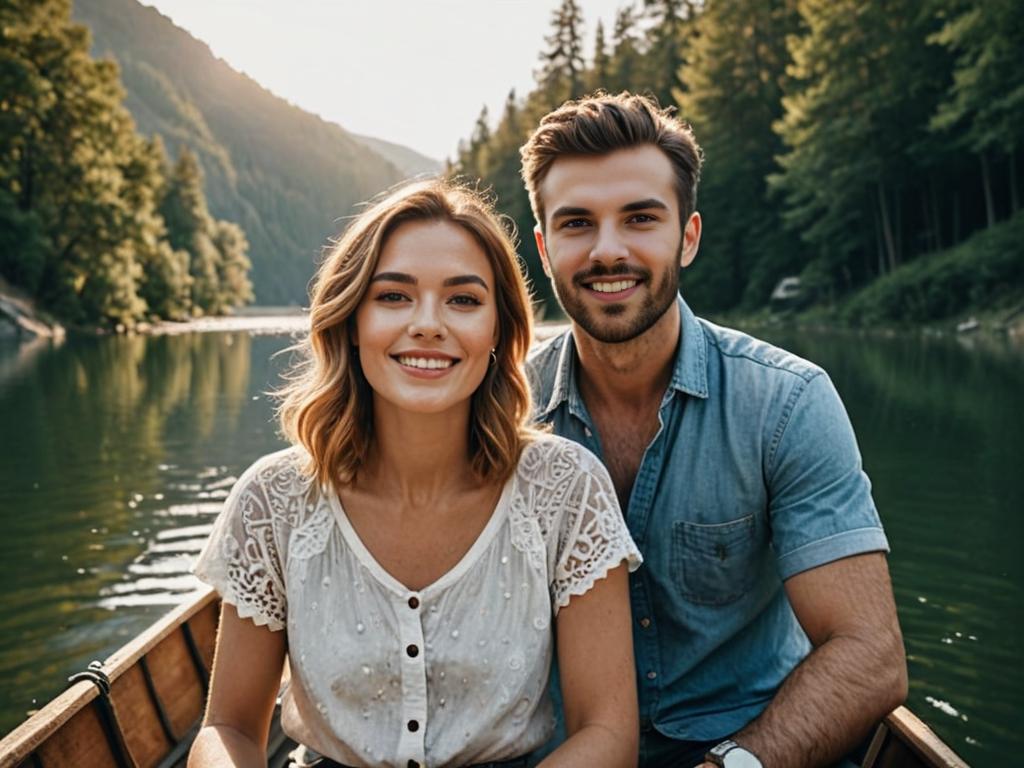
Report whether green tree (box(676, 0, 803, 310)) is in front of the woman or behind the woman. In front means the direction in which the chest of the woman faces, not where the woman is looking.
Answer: behind

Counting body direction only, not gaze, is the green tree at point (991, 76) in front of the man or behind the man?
behind

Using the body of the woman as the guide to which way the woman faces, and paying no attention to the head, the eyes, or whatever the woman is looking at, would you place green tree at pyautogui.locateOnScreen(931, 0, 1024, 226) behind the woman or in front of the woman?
behind

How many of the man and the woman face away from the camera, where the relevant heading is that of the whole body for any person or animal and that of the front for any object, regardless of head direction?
0

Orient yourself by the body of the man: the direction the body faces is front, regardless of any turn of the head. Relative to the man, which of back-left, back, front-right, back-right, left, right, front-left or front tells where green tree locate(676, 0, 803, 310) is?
back-right

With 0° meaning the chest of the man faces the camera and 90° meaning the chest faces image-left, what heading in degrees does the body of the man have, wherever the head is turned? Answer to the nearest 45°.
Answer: approximately 45°

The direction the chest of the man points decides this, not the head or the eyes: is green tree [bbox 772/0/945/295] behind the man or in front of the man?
behind

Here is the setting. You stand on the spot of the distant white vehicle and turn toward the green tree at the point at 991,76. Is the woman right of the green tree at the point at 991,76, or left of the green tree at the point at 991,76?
right

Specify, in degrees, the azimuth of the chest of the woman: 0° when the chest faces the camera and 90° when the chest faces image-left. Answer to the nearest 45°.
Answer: approximately 0°

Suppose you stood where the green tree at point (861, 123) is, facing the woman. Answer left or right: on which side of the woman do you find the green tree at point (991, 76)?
left
